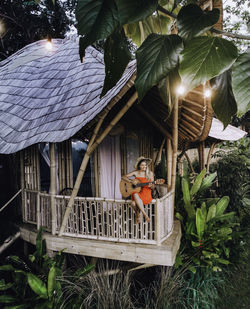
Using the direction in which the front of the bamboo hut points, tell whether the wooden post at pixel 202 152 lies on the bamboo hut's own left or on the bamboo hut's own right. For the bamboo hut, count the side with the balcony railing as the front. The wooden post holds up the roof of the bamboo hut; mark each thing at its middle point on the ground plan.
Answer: on the bamboo hut's own left

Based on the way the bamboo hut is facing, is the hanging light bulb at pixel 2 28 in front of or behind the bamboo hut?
behind

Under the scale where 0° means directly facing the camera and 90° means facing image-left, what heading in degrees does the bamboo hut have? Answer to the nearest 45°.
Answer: approximately 315°

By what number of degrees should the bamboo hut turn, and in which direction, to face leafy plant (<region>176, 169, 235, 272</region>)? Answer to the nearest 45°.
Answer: approximately 45° to its left
